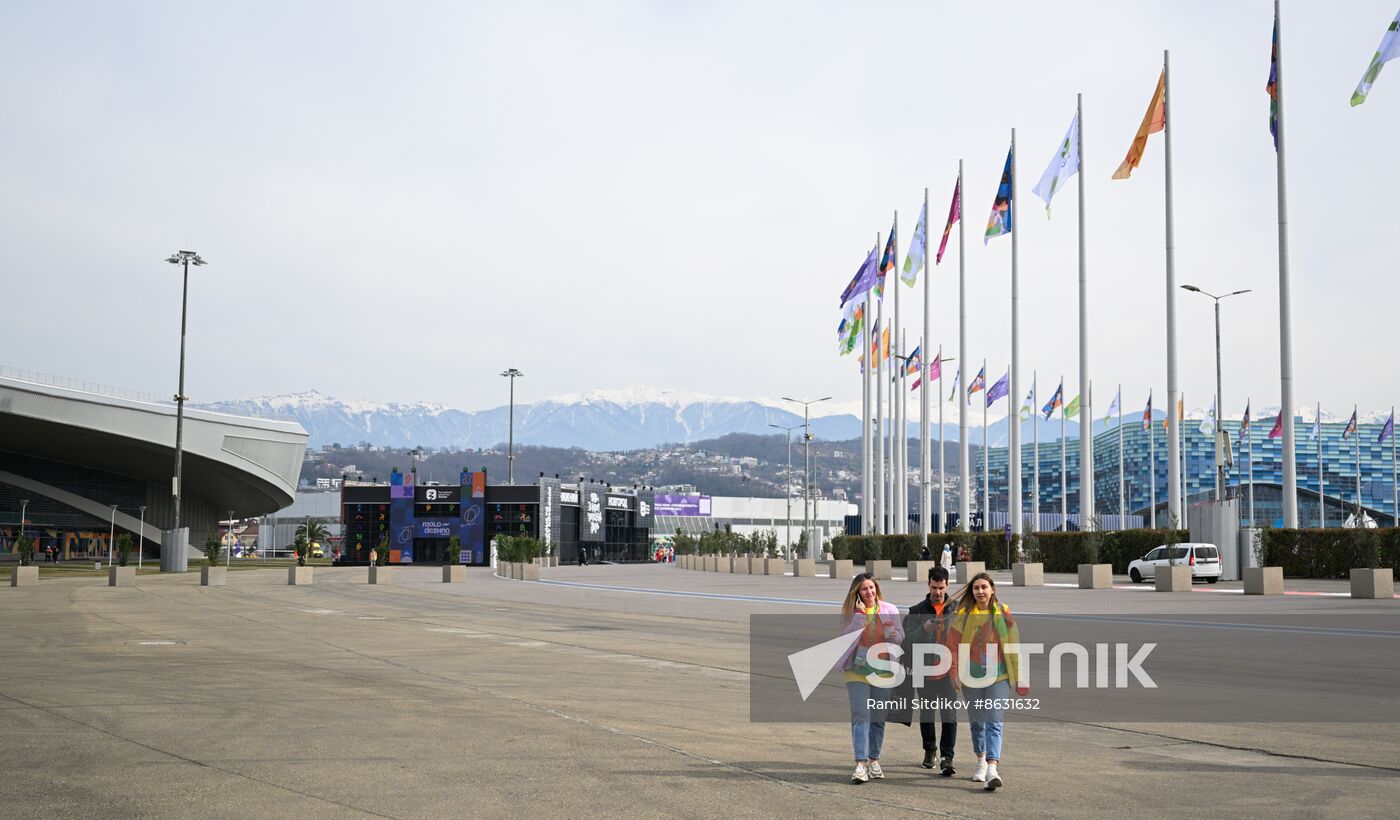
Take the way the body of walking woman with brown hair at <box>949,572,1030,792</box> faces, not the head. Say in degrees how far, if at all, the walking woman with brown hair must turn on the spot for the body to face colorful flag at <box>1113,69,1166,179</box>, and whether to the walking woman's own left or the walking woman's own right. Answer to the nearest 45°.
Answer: approximately 180°

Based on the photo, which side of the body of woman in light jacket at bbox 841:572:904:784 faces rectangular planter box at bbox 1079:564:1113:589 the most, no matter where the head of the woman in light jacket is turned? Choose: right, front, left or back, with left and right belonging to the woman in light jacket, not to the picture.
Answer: back

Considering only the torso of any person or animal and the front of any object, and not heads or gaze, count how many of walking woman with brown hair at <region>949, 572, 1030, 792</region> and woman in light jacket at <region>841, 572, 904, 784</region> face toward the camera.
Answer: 2

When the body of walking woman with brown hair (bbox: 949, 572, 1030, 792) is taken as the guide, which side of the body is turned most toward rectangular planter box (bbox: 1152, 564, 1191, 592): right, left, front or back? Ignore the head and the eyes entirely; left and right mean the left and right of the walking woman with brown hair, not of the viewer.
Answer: back

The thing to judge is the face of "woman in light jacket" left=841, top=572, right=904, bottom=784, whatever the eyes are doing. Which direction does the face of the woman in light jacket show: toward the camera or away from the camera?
toward the camera

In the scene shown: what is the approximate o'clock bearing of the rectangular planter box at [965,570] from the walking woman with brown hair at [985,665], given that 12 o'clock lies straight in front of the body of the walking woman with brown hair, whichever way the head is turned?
The rectangular planter box is roughly at 6 o'clock from the walking woman with brown hair.

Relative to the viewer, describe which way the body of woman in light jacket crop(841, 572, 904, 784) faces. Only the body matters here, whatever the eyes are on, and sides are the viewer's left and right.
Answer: facing the viewer

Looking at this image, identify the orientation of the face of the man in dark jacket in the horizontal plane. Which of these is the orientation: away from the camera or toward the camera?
toward the camera

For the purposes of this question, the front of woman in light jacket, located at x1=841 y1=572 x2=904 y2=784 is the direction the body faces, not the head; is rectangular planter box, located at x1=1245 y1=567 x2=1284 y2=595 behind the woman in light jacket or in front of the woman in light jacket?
behind

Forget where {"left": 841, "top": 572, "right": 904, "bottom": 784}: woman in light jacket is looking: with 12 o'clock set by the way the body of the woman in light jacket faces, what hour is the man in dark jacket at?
The man in dark jacket is roughly at 8 o'clock from the woman in light jacket.

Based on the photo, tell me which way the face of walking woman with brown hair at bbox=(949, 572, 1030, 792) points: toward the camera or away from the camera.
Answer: toward the camera

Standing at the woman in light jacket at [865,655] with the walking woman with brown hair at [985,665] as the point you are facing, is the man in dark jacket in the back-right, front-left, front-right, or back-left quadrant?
front-left
